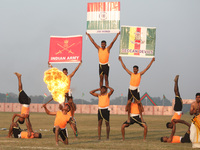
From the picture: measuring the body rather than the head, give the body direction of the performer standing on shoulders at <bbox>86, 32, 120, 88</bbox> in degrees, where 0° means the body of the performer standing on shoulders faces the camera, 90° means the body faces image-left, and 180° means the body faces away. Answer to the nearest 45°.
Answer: approximately 0°

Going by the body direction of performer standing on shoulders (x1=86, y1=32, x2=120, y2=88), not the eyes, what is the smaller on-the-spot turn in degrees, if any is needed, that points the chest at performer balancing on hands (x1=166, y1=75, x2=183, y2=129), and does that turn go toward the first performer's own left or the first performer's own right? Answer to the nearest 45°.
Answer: approximately 45° to the first performer's own left

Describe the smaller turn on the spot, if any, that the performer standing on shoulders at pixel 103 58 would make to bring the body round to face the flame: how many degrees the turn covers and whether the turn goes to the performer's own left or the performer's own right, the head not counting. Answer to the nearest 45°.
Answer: approximately 45° to the performer's own right

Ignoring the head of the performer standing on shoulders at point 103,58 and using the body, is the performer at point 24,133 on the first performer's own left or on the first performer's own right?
on the first performer's own right

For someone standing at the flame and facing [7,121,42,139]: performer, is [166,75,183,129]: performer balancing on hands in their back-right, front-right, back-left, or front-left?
back-right

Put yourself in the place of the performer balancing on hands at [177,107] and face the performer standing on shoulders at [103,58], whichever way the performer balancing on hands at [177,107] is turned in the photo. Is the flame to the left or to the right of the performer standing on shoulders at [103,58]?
left

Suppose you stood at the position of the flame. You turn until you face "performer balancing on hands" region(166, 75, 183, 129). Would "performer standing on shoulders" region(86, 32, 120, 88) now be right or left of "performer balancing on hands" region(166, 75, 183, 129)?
left
